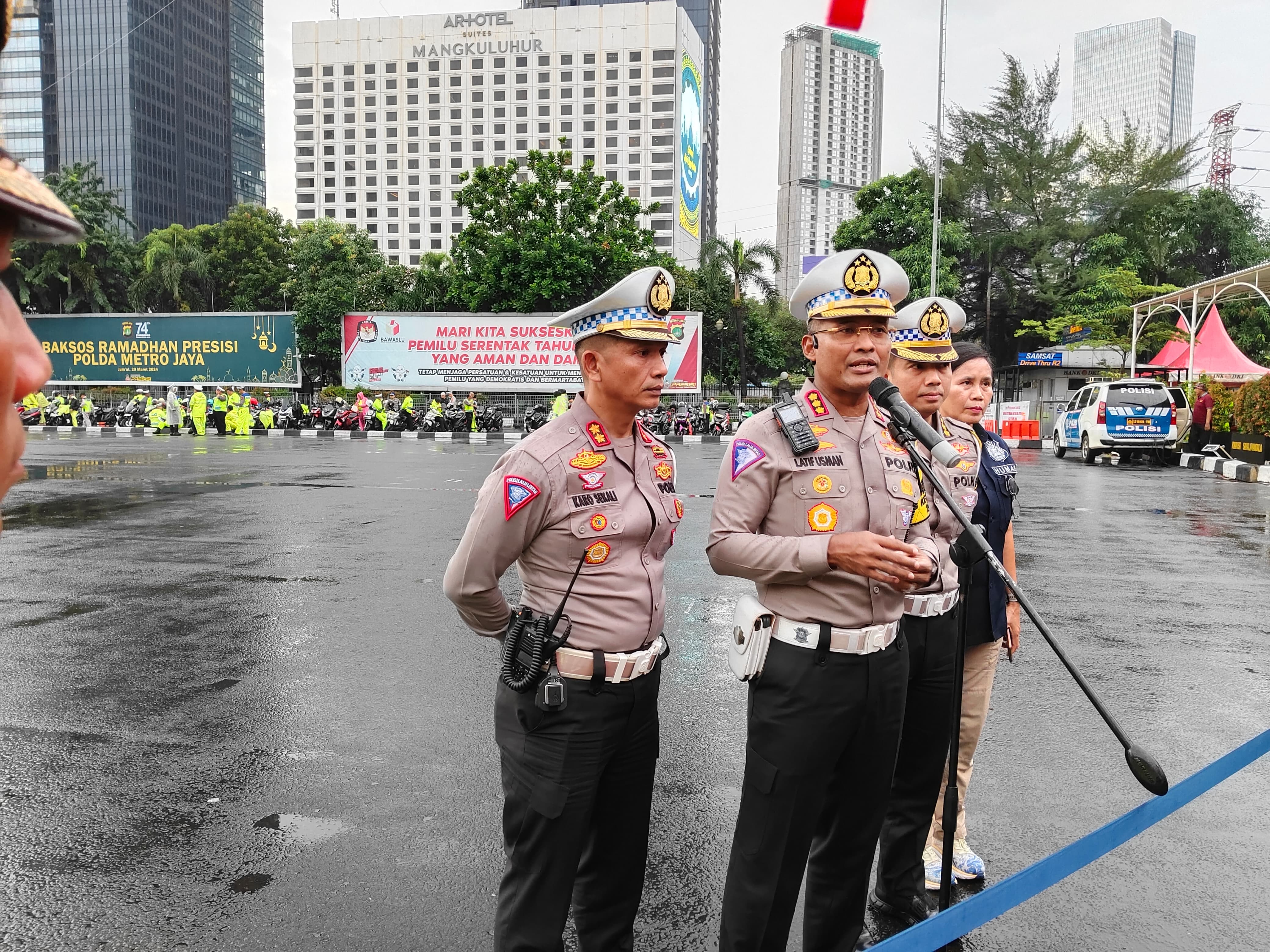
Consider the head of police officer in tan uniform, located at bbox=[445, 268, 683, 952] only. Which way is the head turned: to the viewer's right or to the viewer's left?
to the viewer's right

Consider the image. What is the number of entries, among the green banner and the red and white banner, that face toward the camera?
2

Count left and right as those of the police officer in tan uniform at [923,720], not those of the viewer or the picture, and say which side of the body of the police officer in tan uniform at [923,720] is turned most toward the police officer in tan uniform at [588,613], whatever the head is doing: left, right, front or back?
right

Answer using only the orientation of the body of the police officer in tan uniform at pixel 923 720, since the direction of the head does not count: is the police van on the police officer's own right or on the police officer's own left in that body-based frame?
on the police officer's own left

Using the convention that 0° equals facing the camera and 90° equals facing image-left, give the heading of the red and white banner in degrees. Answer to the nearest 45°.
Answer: approximately 0°

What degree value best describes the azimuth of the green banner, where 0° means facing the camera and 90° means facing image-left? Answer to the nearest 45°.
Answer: approximately 0°

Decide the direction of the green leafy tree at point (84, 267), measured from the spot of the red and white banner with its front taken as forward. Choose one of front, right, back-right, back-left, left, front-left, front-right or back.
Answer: back-right

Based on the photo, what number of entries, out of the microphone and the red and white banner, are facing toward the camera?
1

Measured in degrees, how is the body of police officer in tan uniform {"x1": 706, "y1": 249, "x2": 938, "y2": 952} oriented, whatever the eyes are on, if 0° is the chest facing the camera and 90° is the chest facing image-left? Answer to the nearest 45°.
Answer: approximately 315°
